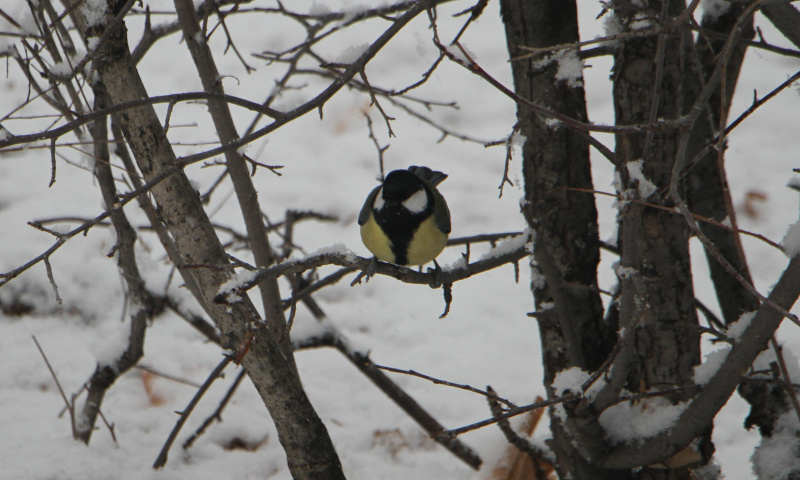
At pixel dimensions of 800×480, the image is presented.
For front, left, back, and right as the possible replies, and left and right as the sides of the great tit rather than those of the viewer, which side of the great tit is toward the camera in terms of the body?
front

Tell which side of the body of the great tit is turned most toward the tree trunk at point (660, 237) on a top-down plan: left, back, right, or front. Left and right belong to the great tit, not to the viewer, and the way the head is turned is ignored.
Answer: left
